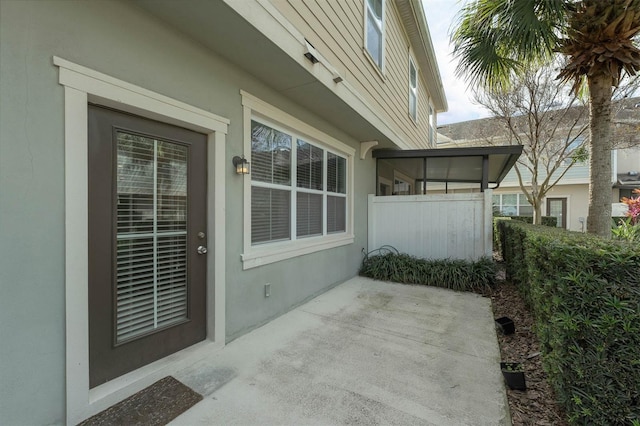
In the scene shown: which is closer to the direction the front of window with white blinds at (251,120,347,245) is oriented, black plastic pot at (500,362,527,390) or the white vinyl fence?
the black plastic pot

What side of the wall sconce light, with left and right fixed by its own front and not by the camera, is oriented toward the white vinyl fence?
left

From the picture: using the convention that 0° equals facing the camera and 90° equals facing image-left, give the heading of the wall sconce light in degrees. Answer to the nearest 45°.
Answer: approximately 315°

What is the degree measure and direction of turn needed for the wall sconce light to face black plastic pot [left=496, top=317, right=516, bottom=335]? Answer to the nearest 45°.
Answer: approximately 45° to its left

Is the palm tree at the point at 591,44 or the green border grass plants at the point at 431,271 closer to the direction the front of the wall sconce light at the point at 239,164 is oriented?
the palm tree

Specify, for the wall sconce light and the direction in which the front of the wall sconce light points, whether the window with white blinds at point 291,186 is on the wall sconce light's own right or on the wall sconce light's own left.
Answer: on the wall sconce light's own left

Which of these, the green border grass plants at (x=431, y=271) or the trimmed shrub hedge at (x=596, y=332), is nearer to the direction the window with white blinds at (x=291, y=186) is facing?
the trimmed shrub hedge

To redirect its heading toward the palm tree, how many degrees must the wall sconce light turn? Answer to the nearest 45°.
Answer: approximately 45° to its left
